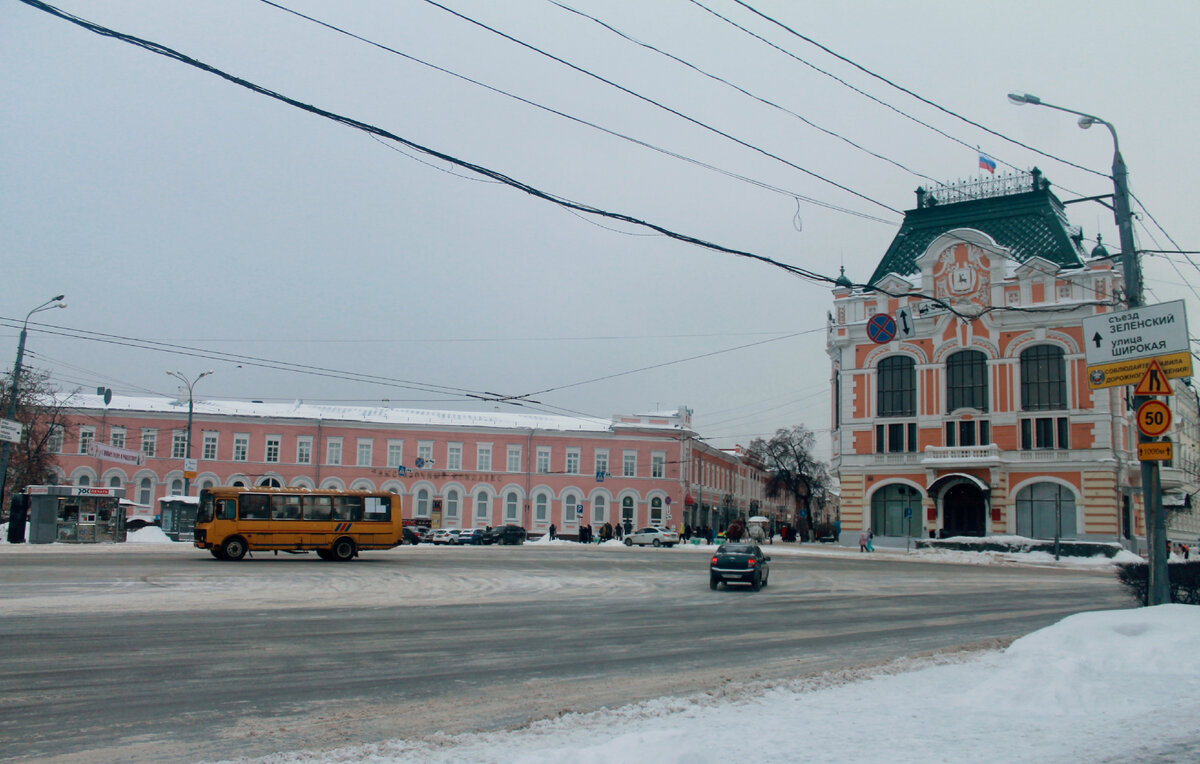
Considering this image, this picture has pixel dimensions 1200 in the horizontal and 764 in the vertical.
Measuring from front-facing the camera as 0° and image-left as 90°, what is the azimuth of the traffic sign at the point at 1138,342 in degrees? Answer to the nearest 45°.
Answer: approximately 0°

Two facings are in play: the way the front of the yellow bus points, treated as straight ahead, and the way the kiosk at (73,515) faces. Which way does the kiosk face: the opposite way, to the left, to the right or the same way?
to the left

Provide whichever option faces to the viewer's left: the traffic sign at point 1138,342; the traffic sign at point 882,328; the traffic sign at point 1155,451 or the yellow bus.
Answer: the yellow bus

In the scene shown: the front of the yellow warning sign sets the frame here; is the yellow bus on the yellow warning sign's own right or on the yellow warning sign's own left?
on the yellow warning sign's own right

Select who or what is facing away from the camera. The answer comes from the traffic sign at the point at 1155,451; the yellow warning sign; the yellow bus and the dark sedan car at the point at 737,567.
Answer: the dark sedan car

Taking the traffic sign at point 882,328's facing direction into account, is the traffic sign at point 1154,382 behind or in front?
in front

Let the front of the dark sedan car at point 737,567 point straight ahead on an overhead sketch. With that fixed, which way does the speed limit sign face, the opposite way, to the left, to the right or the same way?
the opposite way
